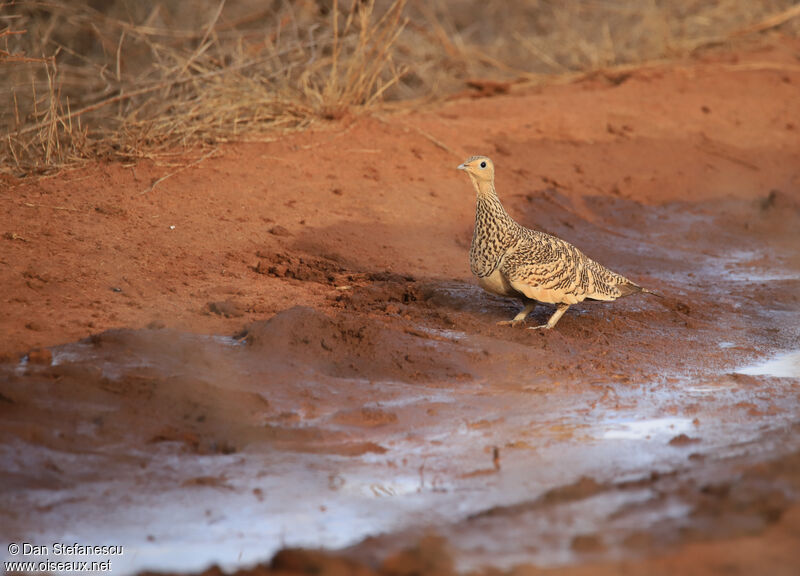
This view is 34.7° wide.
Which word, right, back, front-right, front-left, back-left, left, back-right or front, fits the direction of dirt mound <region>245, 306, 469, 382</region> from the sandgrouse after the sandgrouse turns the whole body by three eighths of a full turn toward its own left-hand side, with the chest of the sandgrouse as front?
right

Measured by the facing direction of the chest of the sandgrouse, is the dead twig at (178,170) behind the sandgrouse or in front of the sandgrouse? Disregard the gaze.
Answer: in front

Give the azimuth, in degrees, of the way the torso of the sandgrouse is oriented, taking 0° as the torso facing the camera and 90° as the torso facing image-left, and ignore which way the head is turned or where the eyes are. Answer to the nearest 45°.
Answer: approximately 90°
